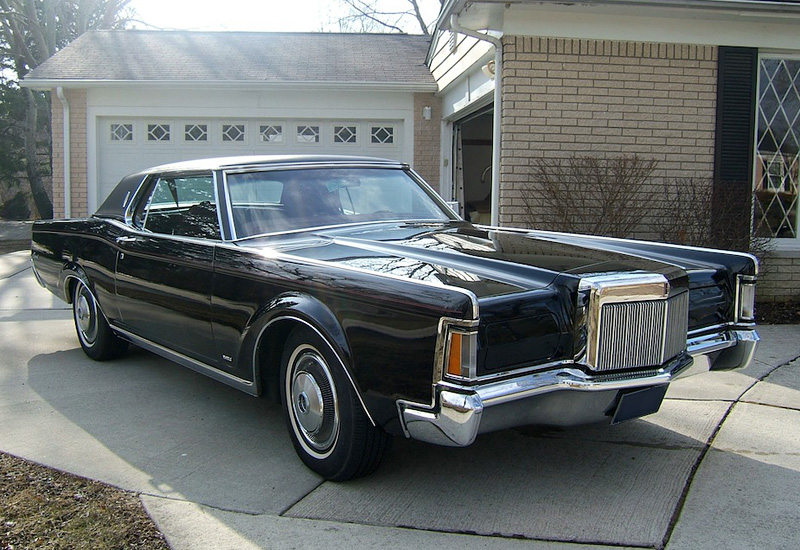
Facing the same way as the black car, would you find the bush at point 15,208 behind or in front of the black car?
behind

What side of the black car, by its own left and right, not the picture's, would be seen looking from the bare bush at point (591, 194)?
left

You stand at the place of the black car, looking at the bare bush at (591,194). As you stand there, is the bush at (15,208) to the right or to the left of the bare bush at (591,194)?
left

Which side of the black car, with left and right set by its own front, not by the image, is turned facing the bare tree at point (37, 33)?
back
